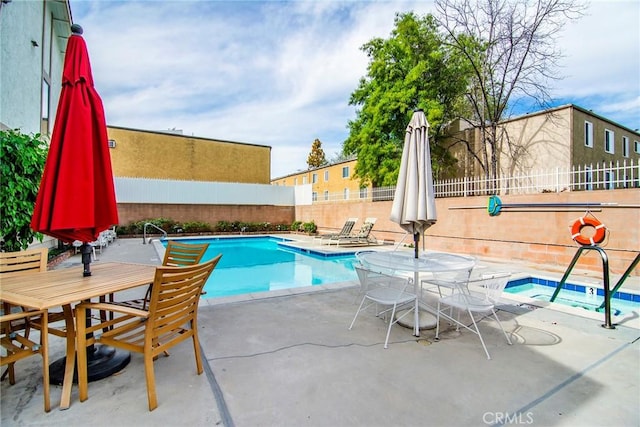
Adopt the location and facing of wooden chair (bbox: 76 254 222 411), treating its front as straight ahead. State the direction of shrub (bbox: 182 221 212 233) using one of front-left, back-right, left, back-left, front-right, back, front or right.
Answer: front-right

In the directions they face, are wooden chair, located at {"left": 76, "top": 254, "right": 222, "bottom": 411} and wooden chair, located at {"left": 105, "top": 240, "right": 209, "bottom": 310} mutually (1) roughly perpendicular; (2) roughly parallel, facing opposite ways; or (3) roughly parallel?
roughly perpendicular

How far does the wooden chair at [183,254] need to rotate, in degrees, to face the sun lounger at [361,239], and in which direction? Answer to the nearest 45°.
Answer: approximately 180°

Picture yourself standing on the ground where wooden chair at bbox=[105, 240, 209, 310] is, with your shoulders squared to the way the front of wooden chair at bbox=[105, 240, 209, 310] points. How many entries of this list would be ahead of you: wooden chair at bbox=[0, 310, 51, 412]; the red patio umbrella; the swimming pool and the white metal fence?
2

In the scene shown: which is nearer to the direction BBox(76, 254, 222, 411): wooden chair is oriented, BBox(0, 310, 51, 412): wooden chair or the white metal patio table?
the wooden chair

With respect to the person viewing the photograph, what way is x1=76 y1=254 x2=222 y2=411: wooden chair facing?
facing away from the viewer and to the left of the viewer

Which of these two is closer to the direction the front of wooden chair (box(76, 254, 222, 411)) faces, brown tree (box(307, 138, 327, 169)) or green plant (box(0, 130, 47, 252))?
the green plant

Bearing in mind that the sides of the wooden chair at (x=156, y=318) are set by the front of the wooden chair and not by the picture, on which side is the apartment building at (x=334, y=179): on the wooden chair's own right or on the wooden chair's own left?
on the wooden chair's own right

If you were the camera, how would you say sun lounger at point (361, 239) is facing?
facing to the left of the viewer

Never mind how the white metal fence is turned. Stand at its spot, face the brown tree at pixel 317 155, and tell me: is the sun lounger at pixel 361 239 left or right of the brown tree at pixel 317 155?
left

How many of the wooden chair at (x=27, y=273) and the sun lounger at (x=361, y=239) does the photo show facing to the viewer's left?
1

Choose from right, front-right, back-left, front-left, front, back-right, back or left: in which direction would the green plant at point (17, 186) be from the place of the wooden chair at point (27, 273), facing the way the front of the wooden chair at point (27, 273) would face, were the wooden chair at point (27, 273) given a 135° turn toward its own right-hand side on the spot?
right

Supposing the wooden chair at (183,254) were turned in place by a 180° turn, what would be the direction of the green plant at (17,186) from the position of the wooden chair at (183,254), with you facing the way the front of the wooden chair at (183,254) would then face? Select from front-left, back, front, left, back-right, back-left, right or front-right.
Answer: left

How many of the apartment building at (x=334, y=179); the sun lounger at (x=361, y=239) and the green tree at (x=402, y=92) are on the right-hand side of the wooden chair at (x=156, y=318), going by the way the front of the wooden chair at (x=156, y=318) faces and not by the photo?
3
